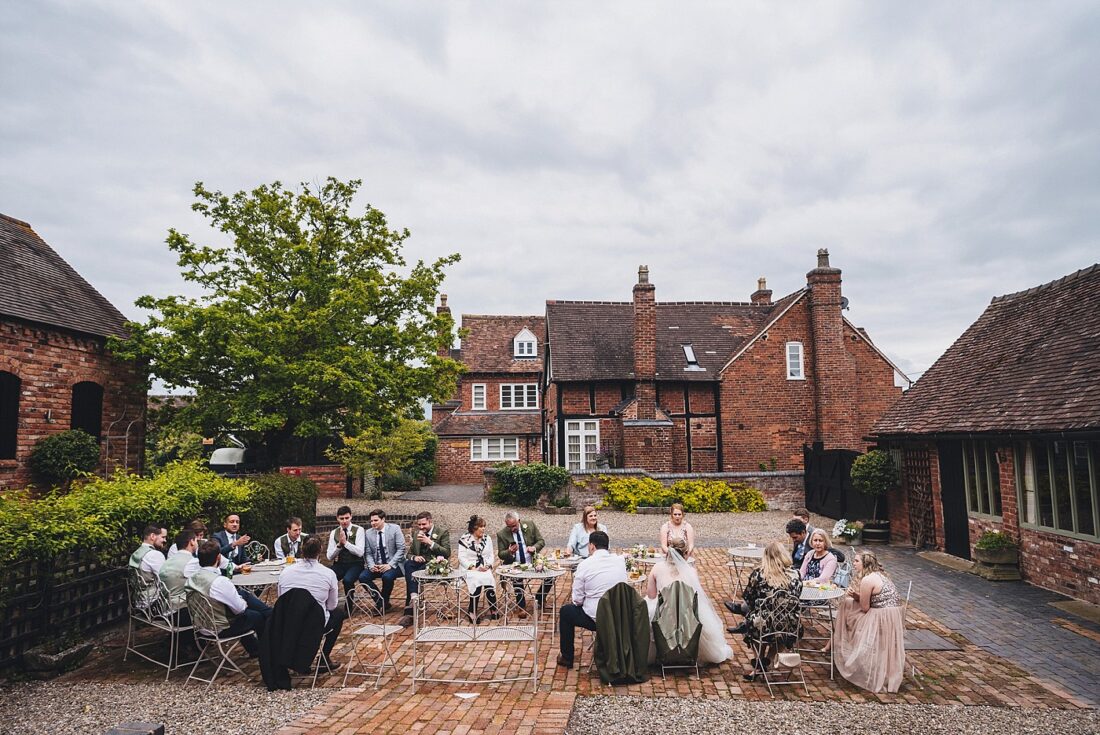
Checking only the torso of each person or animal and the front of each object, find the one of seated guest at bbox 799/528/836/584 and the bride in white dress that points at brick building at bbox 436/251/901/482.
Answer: the bride in white dress

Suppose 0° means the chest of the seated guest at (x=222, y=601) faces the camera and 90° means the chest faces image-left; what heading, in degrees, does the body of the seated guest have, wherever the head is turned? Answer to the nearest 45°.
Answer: approximately 225°

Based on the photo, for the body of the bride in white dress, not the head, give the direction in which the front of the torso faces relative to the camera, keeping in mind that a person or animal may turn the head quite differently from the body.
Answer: away from the camera

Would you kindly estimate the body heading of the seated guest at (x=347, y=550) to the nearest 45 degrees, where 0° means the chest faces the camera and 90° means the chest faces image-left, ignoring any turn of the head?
approximately 0°

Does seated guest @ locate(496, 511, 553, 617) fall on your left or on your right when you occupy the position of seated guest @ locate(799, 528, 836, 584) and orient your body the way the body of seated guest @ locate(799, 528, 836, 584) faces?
on your right

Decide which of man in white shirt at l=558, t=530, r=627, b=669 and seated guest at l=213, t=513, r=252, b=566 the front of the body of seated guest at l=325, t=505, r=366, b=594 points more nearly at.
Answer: the man in white shirt

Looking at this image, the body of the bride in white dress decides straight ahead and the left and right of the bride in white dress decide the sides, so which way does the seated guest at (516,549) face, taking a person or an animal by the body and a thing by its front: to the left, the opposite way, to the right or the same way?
the opposite way

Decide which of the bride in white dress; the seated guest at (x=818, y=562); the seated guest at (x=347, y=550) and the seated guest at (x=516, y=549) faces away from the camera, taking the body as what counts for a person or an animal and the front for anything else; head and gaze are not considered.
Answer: the bride in white dress

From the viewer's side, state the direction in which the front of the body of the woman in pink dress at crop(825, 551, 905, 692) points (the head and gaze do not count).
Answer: to the viewer's left

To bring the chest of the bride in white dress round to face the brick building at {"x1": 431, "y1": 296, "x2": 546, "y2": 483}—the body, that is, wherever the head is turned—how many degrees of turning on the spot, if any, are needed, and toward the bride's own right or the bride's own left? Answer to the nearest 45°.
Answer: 0° — they already face it
